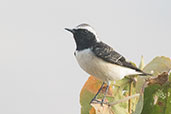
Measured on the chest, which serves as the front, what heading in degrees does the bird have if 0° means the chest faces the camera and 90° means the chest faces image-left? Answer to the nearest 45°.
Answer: approximately 90°

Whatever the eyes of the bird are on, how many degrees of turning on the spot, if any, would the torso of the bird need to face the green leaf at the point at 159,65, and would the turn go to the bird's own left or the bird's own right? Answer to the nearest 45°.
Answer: approximately 135° to the bird's own left
